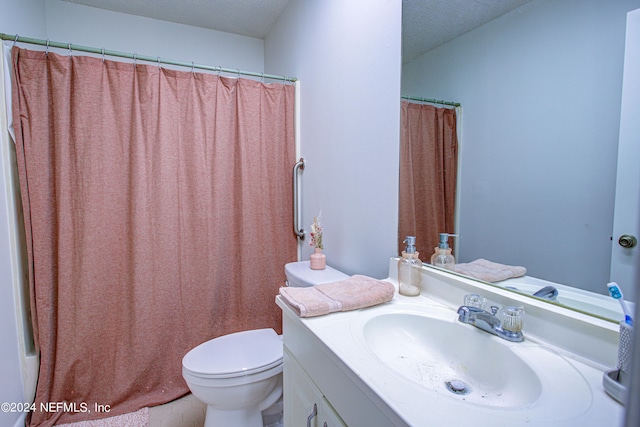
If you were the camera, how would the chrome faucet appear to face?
facing the viewer and to the left of the viewer
